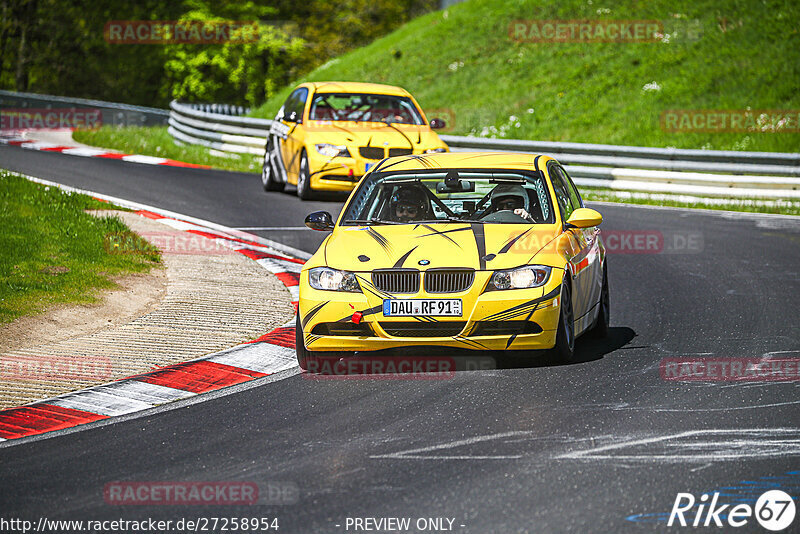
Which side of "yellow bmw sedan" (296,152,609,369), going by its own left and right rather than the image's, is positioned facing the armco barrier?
back

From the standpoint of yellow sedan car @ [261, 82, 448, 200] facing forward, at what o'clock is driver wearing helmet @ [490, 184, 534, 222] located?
The driver wearing helmet is roughly at 1 o'clock from the yellow sedan car.

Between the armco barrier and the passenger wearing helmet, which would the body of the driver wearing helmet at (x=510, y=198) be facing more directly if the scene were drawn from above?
the passenger wearing helmet

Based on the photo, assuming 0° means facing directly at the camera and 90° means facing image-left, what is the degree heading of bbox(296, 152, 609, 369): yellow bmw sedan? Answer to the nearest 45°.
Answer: approximately 0°

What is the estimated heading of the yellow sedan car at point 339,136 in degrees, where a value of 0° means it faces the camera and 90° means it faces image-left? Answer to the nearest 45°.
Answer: approximately 315°

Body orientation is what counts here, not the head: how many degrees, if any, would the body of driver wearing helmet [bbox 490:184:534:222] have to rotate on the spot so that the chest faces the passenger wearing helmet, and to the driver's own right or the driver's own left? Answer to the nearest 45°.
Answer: approximately 90° to the driver's own right
